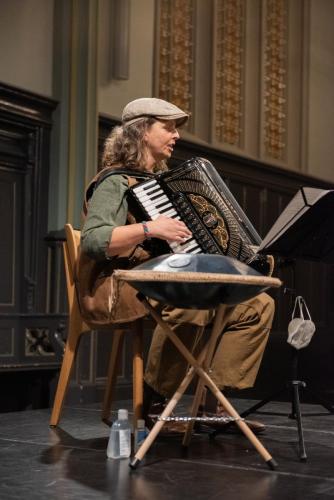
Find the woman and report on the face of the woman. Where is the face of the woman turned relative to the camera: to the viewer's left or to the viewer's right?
to the viewer's right

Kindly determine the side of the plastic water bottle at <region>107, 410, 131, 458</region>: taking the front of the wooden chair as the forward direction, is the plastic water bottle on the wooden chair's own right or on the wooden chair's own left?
on the wooden chair's own right

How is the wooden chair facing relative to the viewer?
to the viewer's right

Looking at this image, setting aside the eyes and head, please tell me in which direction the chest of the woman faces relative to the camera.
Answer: to the viewer's right

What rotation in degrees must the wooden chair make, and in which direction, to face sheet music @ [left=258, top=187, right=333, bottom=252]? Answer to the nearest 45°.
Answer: approximately 45° to its right
